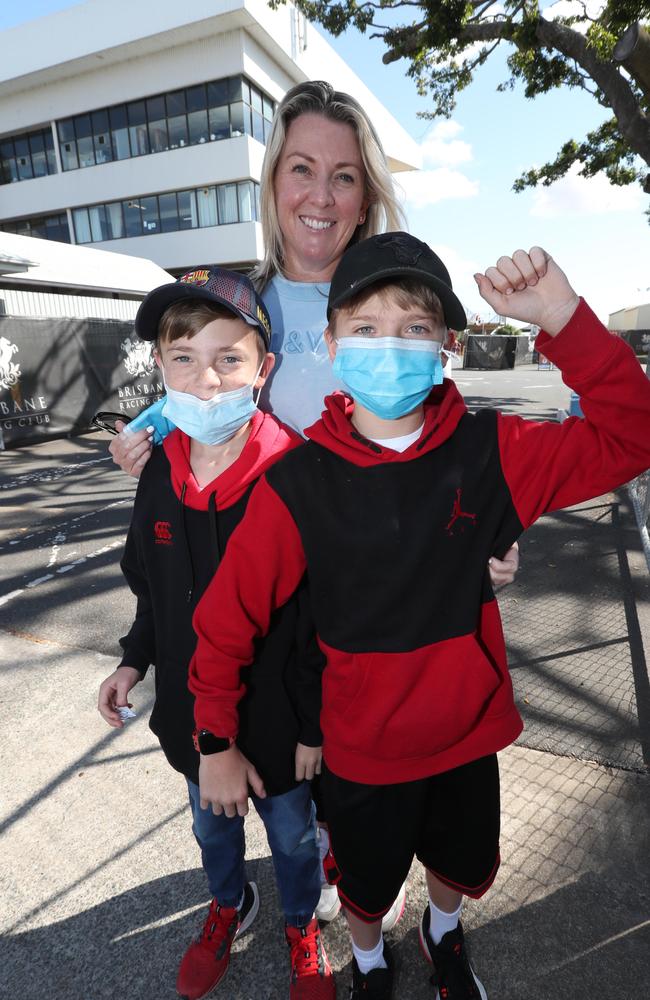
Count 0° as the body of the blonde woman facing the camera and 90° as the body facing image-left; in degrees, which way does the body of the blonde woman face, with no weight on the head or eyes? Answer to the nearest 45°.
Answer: approximately 0°

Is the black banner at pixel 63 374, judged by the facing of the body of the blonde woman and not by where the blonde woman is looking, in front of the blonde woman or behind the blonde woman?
behind

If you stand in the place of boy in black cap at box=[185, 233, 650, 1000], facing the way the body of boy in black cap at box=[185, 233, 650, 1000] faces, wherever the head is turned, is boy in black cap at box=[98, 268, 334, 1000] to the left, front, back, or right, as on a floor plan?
right

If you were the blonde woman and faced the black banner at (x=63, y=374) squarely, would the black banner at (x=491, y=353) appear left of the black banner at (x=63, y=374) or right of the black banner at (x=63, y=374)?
right

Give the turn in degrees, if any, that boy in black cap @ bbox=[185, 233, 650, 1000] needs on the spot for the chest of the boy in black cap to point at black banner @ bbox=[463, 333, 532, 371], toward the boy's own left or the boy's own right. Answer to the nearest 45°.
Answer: approximately 180°

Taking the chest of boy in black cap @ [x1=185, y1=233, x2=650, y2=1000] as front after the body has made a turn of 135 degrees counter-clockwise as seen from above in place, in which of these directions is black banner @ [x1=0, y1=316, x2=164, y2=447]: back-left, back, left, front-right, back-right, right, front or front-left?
left

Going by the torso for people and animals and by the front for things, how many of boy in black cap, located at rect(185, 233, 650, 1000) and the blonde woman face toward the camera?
2

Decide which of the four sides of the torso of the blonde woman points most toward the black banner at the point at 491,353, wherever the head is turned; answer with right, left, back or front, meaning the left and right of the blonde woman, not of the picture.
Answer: back

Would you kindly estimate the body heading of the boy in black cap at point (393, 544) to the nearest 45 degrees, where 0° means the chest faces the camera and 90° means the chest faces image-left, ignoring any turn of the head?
approximately 0°
